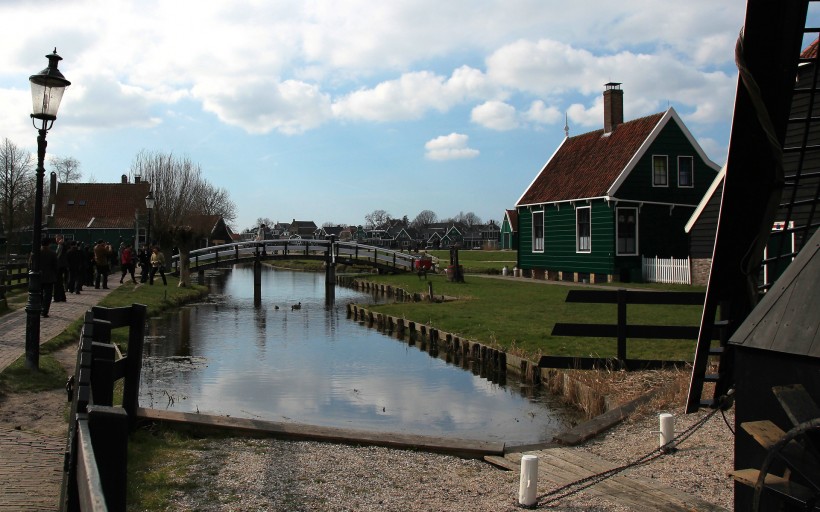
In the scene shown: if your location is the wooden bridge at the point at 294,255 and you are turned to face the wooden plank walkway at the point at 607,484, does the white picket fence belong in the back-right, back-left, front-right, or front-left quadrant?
front-left

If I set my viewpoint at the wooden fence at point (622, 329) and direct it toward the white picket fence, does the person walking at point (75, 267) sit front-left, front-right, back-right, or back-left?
front-left

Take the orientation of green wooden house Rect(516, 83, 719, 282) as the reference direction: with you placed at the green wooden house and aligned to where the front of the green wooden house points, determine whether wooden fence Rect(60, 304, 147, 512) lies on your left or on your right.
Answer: on your right

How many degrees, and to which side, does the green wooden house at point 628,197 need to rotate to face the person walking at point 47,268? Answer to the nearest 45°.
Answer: approximately 90° to its right

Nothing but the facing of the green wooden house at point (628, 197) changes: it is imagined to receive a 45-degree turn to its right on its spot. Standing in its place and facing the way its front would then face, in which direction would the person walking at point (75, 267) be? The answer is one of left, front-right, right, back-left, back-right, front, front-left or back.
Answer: front-right
